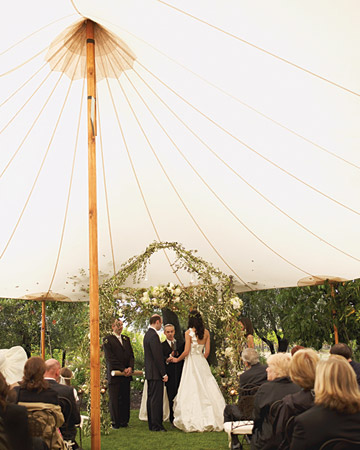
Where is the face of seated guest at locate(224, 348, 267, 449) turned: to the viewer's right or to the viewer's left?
to the viewer's left

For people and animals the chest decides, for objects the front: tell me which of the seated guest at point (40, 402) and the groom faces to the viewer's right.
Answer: the groom

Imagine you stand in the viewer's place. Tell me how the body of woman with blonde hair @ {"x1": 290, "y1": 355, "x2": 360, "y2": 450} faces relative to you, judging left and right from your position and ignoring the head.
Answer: facing away from the viewer

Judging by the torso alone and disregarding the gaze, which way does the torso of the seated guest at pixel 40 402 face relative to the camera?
away from the camera

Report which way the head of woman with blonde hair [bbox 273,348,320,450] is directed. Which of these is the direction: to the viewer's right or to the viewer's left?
to the viewer's left

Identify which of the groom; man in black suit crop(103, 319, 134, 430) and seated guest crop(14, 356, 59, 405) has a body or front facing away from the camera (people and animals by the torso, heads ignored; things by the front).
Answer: the seated guest

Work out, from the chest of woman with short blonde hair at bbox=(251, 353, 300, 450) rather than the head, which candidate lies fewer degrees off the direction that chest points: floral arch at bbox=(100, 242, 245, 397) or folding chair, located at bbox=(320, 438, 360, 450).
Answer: the floral arch

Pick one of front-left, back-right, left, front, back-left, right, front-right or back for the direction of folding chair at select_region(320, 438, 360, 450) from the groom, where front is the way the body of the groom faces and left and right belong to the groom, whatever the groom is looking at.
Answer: right

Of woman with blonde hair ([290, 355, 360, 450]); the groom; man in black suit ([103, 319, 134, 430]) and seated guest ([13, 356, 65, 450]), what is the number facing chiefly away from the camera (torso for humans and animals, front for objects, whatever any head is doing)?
2

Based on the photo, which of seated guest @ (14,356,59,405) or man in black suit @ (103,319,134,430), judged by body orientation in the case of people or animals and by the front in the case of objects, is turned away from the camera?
the seated guest

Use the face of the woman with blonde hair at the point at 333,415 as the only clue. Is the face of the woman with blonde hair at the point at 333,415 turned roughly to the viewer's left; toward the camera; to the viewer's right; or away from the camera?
away from the camera

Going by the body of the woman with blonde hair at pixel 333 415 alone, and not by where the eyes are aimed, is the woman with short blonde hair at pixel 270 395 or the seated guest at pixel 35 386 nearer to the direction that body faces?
the woman with short blonde hair

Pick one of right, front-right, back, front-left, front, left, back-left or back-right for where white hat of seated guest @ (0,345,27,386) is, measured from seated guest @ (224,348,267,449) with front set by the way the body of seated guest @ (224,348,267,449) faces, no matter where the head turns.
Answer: front-left

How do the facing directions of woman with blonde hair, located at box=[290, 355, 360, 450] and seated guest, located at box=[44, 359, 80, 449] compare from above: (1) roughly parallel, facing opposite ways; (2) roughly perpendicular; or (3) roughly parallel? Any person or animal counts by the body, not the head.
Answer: roughly parallel

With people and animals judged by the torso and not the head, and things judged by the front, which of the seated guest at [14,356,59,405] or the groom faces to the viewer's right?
the groom

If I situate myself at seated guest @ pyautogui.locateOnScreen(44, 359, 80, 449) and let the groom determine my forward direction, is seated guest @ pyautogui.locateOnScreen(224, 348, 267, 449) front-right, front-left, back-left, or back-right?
front-right

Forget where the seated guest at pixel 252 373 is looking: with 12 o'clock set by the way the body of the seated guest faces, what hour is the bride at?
The bride is roughly at 1 o'clock from the seated guest.

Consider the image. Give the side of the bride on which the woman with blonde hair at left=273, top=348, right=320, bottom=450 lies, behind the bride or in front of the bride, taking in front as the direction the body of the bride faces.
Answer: behind

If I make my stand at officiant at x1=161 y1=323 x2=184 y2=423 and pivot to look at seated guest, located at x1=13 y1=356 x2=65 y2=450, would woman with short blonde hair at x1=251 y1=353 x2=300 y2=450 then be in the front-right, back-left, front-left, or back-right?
front-left

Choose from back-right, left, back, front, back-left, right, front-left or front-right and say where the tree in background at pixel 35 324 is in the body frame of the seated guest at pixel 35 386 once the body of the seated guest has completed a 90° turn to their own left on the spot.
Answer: right
